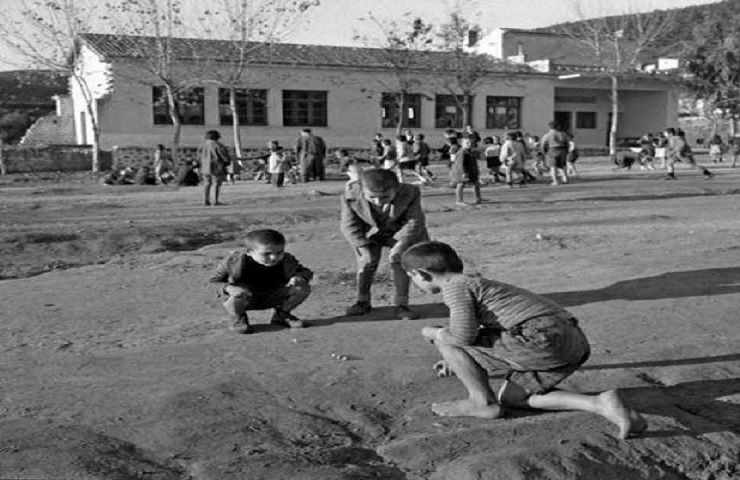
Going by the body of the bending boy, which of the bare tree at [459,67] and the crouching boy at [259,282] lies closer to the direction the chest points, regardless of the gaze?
the crouching boy

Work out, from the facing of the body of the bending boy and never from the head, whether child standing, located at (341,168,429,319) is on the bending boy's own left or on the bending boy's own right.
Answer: on the bending boy's own right

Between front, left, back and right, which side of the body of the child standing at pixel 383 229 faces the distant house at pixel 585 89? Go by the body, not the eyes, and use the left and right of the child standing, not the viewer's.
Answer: back

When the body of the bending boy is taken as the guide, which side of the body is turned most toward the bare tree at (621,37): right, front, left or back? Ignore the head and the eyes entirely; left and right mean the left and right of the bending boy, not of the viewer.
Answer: right

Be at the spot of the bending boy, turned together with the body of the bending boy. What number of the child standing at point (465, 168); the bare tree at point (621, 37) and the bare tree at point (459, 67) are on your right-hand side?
3

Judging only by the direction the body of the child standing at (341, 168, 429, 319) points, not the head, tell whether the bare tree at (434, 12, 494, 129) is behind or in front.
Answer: behind

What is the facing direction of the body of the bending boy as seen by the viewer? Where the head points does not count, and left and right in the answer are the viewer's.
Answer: facing to the left of the viewer

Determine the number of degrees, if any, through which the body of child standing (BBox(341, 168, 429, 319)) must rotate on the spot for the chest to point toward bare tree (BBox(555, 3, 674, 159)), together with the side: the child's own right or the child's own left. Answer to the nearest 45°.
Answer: approximately 180°

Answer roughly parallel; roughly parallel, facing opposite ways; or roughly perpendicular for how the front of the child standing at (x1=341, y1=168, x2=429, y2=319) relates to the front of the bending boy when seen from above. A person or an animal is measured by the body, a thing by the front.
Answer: roughly perpendicular

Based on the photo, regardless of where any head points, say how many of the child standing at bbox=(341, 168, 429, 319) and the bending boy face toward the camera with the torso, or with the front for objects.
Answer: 1

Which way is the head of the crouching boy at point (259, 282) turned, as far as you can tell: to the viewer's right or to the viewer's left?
to the viewer's right

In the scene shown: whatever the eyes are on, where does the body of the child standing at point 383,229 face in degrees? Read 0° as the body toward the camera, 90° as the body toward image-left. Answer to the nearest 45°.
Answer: approximately 0°

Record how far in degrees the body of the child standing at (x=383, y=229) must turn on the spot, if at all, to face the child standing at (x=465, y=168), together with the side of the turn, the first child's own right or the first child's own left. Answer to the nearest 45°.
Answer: approximately 180°
